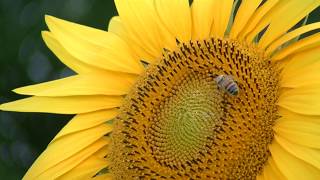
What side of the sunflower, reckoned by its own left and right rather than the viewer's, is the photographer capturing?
front
